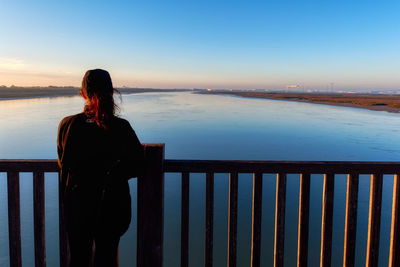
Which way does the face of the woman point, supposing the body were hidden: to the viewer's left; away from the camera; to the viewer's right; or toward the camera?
away from the camera

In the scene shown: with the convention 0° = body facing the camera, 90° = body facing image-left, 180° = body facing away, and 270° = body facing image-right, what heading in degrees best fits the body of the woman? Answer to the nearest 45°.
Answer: approximately 180°
